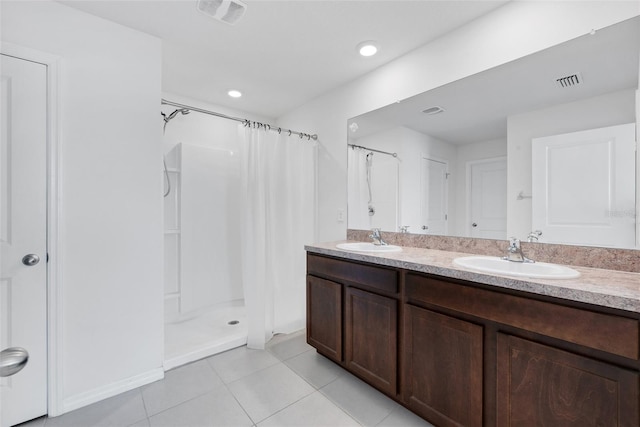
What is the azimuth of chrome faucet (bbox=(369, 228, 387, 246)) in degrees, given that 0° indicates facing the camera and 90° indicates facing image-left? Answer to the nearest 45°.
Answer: approximately 45°

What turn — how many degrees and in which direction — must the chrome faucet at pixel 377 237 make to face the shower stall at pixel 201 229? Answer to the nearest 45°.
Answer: approximately 45° to its right
